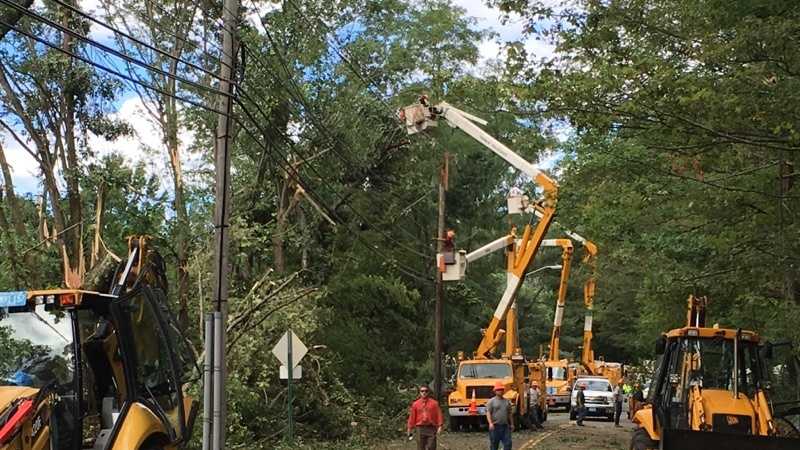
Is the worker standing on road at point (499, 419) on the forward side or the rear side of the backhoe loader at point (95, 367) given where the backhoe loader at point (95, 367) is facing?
on the rear side

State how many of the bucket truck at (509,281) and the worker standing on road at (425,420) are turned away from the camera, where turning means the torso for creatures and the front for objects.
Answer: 0

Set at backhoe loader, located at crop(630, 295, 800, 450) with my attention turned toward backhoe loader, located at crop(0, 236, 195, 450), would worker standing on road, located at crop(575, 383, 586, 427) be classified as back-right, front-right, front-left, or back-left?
back-right

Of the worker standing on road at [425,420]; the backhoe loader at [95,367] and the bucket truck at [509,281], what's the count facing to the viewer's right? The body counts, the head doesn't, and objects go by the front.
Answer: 0

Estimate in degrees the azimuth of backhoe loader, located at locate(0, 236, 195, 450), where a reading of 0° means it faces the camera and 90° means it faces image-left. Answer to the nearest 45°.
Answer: approximately 45°

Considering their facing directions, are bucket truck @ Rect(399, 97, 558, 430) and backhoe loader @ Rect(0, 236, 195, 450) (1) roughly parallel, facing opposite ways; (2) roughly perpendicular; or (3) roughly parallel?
roughly parallel

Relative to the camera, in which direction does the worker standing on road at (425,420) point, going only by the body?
toward the camera

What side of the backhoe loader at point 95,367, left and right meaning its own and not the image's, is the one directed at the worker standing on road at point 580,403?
back

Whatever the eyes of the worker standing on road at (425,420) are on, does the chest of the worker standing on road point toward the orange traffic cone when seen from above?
no

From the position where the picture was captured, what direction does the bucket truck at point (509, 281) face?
facing the viewer and to the left of the viewer
